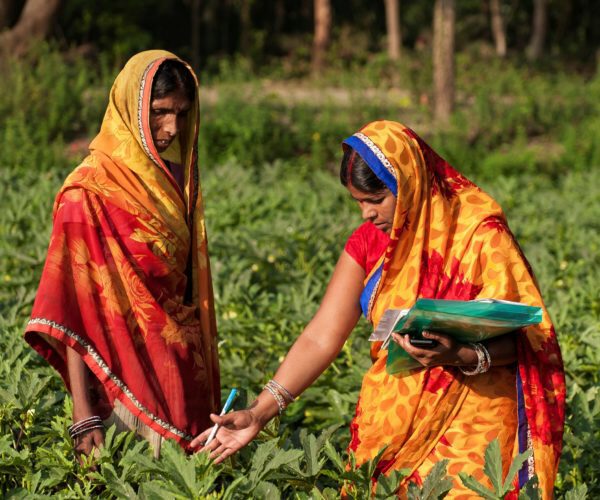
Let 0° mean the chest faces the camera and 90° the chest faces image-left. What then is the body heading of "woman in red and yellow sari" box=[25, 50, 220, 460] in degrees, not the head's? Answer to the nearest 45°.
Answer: approximately 315°

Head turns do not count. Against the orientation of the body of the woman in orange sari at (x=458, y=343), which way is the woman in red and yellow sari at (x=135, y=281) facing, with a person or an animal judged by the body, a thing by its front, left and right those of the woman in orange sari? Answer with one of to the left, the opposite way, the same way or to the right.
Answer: to the left

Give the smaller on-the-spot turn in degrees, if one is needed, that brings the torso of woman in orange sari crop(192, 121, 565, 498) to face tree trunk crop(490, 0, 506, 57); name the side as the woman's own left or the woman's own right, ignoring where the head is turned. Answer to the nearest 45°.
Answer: approximately 135° to the woman's own right

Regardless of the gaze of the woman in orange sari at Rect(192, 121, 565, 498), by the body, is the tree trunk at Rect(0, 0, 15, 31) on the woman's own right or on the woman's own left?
on the woman's own right

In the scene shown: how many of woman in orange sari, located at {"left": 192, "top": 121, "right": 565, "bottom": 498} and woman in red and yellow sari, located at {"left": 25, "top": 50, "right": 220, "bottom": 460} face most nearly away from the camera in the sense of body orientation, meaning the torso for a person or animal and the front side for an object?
0

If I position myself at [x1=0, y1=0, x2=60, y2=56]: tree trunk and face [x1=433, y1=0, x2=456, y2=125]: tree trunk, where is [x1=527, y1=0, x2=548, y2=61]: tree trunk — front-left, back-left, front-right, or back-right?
front-left

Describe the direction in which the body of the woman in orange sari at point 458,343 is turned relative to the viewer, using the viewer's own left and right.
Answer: facing the viewer and to the left of the viewer

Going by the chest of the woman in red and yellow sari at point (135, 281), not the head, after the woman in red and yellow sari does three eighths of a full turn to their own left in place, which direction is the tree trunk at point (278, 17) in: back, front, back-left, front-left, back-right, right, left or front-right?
front

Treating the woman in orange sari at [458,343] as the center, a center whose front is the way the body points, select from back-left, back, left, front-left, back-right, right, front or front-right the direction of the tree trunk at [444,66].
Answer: back-right

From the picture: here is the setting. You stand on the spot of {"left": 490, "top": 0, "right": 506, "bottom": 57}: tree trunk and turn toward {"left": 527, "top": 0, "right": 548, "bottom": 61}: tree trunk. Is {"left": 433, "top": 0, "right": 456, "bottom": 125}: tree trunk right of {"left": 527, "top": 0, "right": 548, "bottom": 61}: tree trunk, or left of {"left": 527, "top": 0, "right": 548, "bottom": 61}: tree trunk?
right

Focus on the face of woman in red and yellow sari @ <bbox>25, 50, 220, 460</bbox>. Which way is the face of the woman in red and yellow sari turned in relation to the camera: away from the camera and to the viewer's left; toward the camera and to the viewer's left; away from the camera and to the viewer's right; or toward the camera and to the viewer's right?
toward the camera and to the viewer's right
